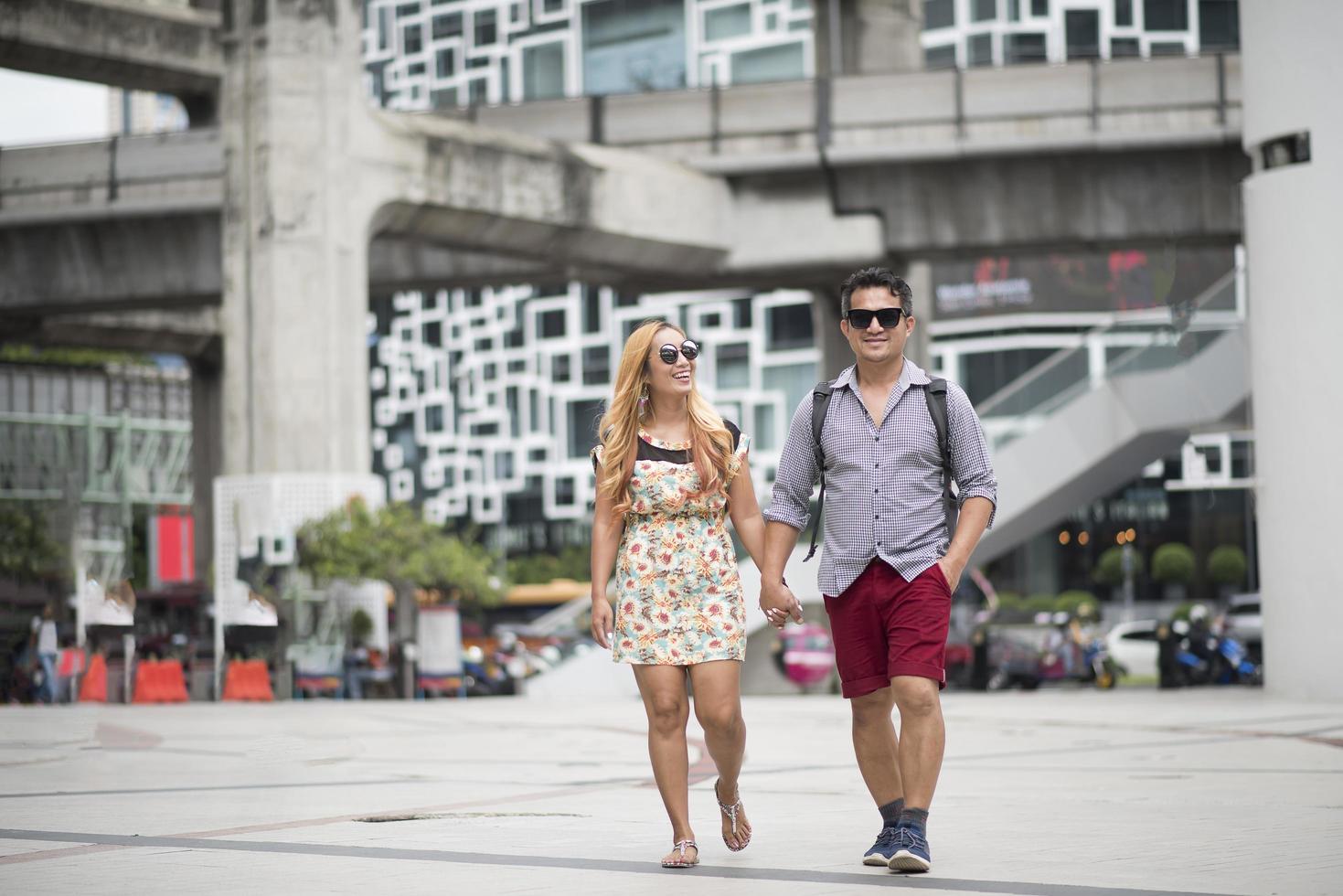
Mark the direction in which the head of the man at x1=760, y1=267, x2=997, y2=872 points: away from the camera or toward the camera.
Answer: toward the camera

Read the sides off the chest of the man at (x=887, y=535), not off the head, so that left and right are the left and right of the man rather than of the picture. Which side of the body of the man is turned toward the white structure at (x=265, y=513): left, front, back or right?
back

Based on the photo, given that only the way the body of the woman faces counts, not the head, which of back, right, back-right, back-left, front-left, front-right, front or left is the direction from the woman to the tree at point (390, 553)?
back

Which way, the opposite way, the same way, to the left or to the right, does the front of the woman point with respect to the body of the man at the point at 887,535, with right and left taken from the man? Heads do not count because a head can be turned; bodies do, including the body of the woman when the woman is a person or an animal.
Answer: the same way

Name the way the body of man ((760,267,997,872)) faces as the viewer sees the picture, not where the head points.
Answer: toward the camera

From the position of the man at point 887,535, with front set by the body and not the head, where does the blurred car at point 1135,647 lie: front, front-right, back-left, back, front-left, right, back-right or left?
back

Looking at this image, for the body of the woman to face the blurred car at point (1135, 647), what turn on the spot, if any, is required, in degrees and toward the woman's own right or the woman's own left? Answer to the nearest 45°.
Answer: approximately 180°

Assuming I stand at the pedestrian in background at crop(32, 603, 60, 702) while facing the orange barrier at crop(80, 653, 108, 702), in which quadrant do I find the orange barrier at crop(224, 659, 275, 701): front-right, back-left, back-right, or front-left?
front-right

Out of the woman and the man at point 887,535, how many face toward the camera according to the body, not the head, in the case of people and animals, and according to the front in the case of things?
2

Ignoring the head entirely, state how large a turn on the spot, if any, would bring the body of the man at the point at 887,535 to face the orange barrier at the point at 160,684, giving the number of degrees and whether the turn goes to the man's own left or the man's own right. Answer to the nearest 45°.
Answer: approximately 135° to the man's own right

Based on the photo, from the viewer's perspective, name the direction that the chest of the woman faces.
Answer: toward the camera

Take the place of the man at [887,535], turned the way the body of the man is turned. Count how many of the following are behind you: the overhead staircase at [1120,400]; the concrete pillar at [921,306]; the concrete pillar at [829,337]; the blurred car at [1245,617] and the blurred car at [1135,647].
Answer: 5

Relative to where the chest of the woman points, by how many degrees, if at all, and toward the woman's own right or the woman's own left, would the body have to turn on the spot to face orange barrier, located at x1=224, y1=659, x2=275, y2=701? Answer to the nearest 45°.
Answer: approximately 180°

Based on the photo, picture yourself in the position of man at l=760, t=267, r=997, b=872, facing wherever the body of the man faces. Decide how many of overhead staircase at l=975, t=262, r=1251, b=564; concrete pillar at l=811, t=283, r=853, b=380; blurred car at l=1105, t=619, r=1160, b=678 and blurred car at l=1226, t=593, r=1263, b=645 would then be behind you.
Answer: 4

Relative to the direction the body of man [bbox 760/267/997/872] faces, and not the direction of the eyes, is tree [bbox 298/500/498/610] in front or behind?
behind

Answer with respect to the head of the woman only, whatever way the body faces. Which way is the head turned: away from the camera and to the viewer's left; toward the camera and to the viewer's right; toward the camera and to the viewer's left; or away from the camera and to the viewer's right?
toward the camera and to the viewer's right
